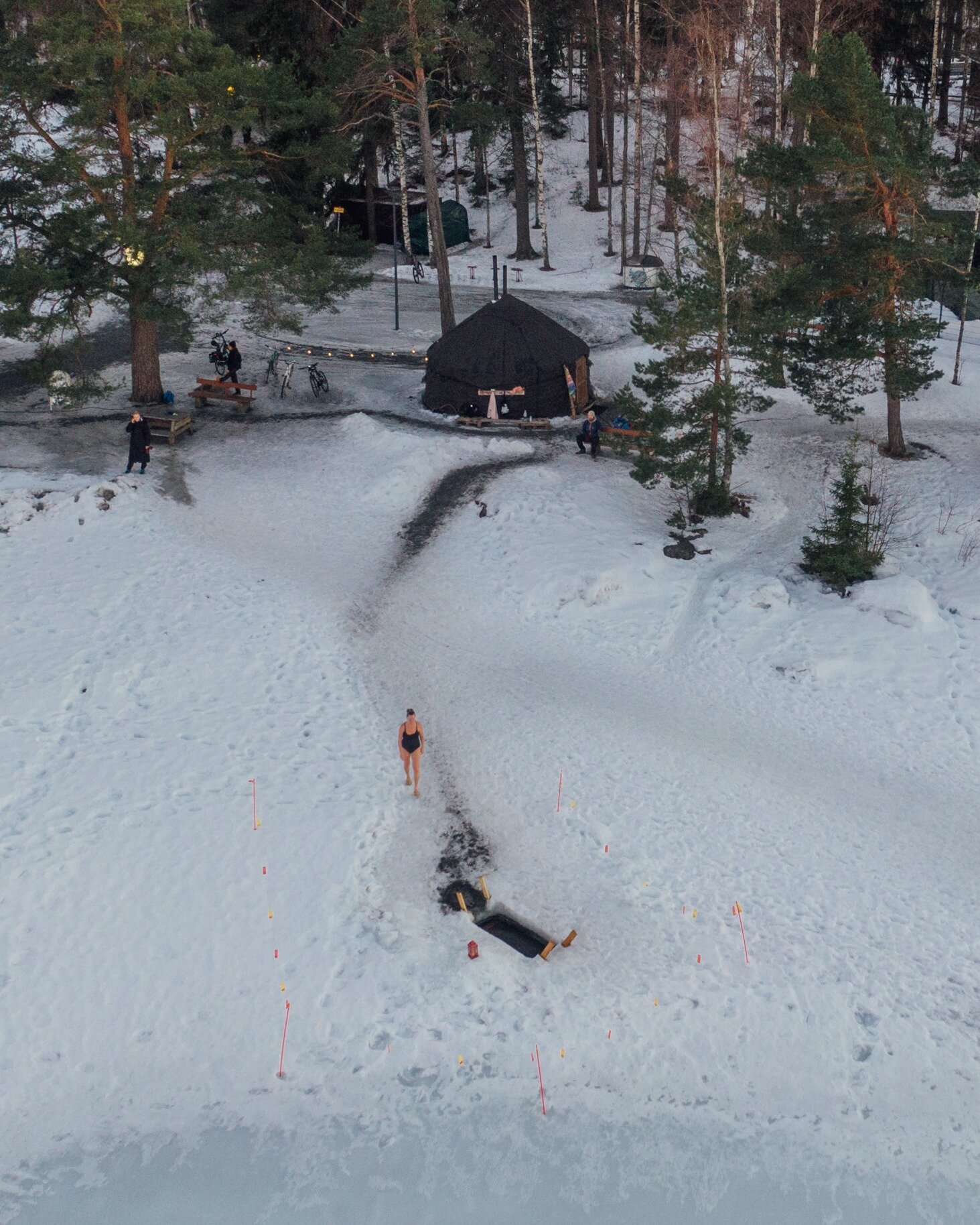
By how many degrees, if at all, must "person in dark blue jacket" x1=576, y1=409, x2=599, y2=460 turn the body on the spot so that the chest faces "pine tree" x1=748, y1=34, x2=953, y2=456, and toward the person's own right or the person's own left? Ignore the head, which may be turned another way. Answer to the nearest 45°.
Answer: approximately 90° to the person's own left

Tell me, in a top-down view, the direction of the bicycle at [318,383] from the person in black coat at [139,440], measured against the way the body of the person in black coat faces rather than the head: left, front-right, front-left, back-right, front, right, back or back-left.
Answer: back-left

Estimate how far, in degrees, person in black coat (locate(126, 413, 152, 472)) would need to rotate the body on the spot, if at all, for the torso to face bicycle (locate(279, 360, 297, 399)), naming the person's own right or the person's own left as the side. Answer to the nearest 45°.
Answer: approximately 135° to the person's own left

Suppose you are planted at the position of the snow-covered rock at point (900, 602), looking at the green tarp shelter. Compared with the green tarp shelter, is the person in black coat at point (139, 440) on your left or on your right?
left
